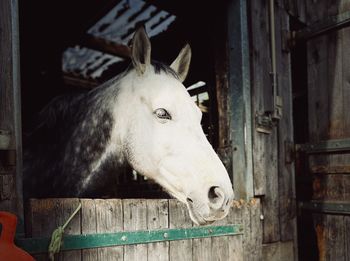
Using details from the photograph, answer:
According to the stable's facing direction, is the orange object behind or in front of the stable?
in front

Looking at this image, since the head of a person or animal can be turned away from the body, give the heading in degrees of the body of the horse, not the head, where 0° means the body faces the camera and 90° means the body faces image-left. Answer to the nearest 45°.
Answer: approximately 315°

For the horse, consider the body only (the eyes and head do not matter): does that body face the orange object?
no

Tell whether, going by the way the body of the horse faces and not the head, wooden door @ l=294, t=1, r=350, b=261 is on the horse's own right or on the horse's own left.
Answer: on the horse's own left

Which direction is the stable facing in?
toward the camera
